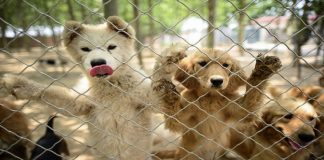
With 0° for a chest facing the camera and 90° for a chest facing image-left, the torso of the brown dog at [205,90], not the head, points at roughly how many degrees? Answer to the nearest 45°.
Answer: approximately 0°

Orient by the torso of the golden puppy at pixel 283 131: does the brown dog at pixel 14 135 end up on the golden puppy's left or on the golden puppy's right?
on the golden puppy's right

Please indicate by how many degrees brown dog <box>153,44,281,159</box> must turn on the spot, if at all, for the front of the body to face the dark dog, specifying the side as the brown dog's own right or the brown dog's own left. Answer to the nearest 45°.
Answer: approximately 90° to the brown dog's own right

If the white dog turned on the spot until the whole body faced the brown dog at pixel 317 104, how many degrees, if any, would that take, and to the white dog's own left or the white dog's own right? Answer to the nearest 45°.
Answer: approximately 90° to the white dog's own left

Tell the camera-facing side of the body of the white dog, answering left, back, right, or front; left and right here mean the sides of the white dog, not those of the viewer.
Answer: front

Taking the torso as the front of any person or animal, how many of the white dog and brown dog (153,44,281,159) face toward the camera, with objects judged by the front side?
2

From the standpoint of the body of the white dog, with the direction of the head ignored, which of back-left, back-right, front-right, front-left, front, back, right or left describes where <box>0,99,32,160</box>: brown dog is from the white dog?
back-right

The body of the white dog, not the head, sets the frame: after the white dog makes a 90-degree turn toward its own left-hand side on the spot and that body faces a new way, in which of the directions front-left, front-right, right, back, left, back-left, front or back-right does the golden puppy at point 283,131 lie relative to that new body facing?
front
